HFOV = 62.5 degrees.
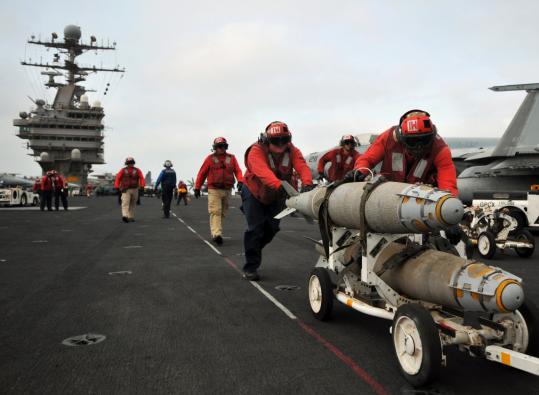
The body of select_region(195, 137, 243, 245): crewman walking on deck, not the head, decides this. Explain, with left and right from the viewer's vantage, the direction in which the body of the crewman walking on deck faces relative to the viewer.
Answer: facing the viewer

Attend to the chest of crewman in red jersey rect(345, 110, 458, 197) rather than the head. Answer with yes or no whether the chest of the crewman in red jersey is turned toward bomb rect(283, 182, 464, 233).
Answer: yes

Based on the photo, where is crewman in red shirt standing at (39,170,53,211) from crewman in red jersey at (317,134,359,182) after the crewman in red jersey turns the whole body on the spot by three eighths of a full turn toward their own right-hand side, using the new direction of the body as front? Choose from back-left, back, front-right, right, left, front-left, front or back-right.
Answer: front

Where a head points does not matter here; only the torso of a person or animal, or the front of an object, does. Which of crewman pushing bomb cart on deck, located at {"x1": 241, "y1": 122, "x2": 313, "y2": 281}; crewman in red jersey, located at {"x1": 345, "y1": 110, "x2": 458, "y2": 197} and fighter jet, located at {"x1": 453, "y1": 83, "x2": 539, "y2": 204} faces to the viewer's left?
the fighter jet

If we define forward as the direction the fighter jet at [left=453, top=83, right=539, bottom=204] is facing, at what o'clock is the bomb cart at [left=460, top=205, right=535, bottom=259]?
The bomb cart is roughly at 9 o'clock from the fighter jet.

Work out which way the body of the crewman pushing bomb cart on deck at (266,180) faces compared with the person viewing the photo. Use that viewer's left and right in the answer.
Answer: facing the viewer and to the right of the viewer

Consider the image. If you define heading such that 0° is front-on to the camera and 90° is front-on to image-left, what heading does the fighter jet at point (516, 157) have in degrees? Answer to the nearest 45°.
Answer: approximately 90°

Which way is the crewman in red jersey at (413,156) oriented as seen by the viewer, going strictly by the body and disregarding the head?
toward the camera

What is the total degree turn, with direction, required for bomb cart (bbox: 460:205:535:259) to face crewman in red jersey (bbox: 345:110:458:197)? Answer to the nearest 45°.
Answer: approximately 45° to its right

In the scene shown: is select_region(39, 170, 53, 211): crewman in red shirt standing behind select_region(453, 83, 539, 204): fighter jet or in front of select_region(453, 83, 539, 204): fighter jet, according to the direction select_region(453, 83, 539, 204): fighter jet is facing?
in front

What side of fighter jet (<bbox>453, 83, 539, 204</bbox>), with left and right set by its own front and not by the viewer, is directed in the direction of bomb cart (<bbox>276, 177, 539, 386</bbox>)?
left
